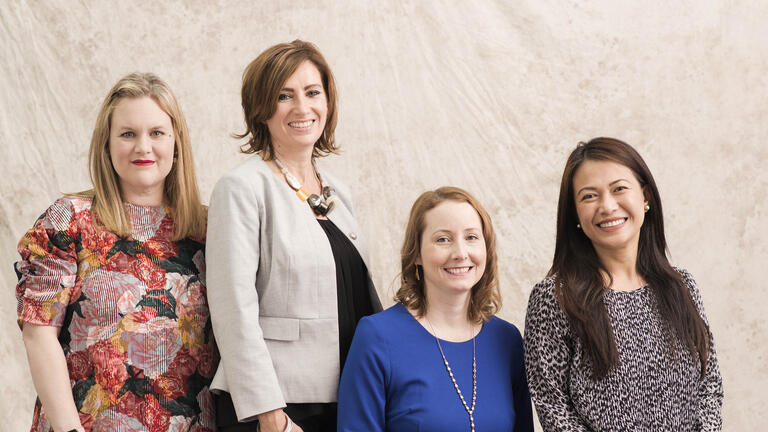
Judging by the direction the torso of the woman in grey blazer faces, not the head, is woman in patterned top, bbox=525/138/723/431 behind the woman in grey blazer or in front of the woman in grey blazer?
in front

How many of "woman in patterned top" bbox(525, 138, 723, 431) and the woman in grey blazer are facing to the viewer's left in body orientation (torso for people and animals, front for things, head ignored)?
0

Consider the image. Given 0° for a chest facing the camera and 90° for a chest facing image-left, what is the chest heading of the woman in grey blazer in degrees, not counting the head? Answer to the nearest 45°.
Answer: approximately 315°

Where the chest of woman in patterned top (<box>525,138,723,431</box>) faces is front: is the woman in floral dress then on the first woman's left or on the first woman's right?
on the first woman's right
